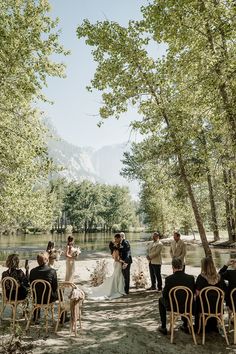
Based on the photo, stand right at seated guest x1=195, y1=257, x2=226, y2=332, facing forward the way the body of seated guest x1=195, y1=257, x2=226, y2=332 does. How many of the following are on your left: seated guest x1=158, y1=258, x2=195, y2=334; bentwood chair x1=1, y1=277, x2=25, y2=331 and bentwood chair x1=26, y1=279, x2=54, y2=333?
3

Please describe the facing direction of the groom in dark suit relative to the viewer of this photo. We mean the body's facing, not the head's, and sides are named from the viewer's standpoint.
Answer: facing to the left of the viewer

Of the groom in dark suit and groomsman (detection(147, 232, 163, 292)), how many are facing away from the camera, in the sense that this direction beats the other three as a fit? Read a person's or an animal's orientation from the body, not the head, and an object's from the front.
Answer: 0

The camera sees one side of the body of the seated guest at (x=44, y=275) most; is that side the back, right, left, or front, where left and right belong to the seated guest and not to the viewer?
back

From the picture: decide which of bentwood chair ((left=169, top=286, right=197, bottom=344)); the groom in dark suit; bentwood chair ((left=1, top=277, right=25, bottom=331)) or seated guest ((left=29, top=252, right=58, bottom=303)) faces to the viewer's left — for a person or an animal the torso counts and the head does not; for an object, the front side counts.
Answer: the groom in dark suit

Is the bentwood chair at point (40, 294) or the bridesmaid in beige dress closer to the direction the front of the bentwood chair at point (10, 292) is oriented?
the bridesmaid in beige dress

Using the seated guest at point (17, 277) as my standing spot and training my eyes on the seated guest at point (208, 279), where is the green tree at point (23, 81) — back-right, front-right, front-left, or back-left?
back-left

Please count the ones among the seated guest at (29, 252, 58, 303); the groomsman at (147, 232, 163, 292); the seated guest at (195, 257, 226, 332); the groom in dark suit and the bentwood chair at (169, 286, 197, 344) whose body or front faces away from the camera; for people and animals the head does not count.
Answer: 3

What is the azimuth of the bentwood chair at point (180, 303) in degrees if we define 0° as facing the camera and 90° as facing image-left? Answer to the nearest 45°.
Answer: approximately 180°

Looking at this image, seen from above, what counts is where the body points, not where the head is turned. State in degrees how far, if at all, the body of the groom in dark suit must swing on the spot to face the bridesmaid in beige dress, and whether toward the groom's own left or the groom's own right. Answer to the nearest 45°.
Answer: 0° — they already face them

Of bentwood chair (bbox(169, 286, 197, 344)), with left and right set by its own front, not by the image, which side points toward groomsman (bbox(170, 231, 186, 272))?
front

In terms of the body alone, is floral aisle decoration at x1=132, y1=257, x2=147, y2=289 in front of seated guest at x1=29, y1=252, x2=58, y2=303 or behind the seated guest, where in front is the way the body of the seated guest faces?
in front

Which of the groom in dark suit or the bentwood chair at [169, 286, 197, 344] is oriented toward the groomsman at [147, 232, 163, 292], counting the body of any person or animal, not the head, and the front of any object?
the bentwood chair

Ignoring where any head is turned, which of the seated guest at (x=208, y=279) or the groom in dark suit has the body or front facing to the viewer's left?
the groom in dark suit
